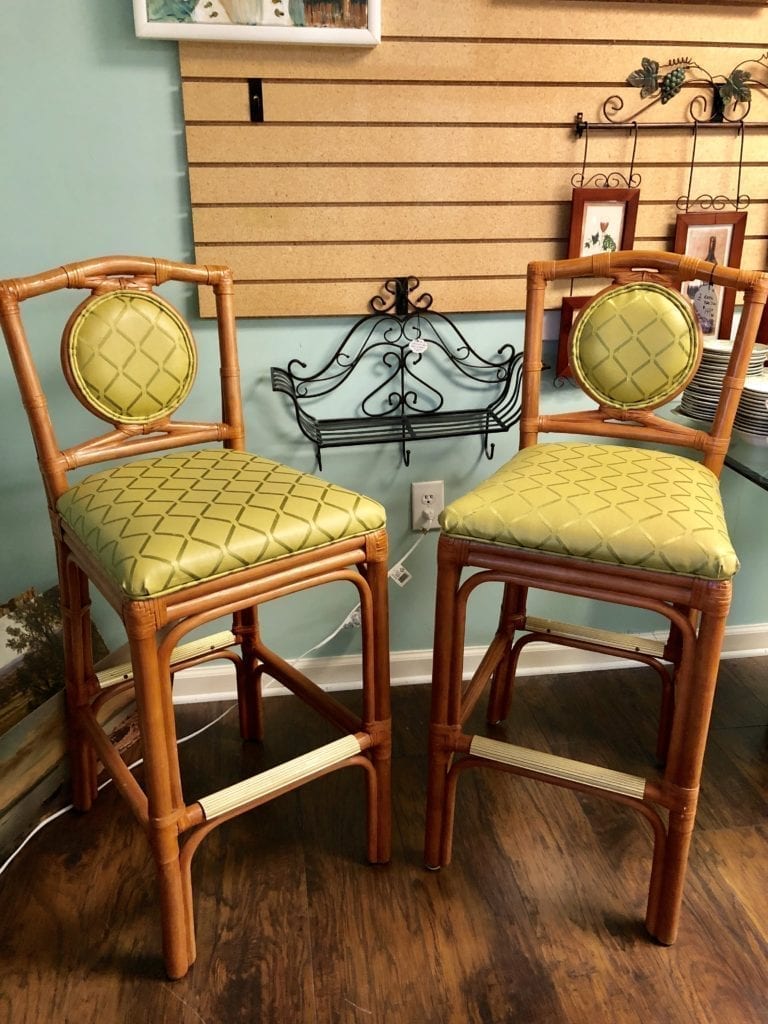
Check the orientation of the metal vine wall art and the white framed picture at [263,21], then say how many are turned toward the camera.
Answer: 2

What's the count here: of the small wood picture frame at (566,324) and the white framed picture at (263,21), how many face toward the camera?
2

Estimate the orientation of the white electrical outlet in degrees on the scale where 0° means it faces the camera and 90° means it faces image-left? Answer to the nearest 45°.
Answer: approximately 0°

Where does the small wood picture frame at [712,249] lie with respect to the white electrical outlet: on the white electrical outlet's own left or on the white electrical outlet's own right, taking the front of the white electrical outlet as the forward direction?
on the white electrical outlet's own left

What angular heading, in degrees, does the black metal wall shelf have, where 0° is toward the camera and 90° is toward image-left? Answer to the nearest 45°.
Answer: approximately 0°

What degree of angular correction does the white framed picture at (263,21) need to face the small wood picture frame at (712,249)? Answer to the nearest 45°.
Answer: approximately 90° to its left
